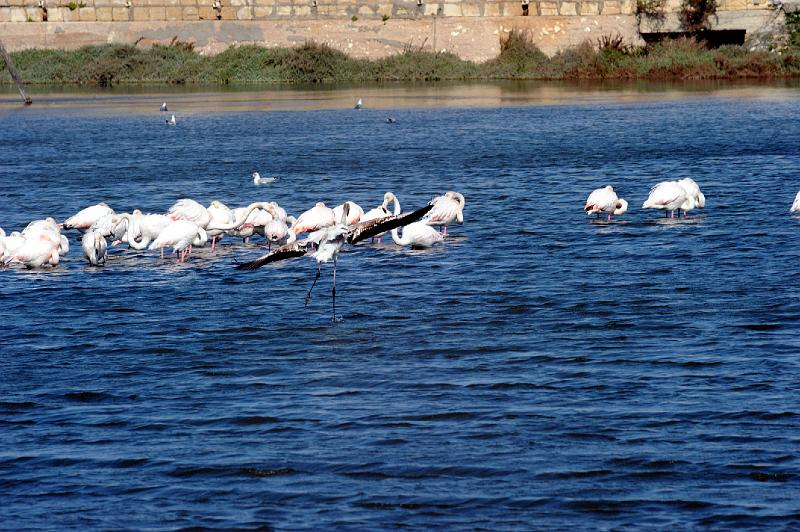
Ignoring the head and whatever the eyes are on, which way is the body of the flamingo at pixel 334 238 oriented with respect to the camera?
away from the camera

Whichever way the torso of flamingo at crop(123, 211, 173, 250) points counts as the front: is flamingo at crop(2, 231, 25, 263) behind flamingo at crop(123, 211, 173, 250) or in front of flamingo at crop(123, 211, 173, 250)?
in front

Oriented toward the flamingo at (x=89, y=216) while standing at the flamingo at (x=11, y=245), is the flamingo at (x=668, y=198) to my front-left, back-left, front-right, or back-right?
front-right

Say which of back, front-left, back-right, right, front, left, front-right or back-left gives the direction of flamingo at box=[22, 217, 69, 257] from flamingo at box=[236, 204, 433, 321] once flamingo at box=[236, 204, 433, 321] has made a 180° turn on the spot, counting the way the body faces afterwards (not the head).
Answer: back-right

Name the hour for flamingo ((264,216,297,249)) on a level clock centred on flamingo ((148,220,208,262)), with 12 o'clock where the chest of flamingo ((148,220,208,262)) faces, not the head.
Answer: flamingo ((264,216,297,249)) is roughly at 11 o'clock from flamingo ((148,220,208,262)).

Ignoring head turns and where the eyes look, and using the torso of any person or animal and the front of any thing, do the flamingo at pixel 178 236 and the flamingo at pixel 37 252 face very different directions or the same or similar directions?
same or similar directions

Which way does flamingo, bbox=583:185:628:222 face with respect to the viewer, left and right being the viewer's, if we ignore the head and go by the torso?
facing to the right of the viewer

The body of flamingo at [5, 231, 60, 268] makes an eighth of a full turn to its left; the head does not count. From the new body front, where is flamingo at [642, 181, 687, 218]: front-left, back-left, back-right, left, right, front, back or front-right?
front-right

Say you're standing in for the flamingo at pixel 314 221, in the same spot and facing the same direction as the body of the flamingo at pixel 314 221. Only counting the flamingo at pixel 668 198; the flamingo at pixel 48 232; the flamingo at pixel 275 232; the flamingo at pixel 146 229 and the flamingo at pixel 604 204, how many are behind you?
3

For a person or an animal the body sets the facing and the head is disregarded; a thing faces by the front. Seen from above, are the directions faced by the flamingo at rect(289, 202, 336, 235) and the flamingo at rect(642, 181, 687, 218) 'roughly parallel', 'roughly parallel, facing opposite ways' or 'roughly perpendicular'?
roughly parallel

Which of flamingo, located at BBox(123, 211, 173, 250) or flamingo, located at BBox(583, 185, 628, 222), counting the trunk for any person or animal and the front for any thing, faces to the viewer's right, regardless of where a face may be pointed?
flamingo, located at BBox(583, 185, 628, 222)

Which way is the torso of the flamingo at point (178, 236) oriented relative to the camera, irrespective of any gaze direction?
to the viewer's right
